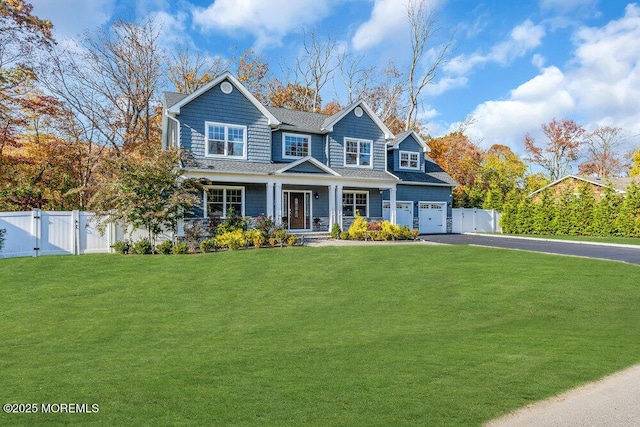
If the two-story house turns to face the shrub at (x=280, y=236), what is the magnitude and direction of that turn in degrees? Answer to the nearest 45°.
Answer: approximately 45° to its right

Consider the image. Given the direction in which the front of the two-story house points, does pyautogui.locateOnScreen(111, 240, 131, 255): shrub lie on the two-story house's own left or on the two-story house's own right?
on the two-story house's own right

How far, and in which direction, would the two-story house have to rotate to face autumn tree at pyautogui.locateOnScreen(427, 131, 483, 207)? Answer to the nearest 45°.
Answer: approximately 90° to its left

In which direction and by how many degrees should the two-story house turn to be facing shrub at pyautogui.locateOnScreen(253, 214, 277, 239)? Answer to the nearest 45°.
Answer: approximately 45° to its right

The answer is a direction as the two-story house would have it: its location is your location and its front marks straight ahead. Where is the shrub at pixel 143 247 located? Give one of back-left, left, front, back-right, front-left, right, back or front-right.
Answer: right

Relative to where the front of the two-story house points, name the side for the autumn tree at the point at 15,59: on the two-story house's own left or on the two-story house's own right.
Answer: on the two-story house's own right

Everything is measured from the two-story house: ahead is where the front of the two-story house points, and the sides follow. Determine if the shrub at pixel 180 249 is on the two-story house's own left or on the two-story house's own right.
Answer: on the two-story house's own right

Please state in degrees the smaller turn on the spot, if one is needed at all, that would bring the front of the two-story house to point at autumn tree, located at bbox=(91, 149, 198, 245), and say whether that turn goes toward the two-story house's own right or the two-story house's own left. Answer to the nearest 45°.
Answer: approximately 90° to the two-story house's own right

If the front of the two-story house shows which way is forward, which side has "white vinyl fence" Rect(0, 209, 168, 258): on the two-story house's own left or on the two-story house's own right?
on the two-story house's own right

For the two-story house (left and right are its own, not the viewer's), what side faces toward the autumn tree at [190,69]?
back

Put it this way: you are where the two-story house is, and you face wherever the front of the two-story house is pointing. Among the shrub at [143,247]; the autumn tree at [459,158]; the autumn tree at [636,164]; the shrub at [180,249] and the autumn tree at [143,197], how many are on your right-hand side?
3

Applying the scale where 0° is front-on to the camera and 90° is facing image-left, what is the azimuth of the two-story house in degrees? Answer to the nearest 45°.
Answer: approximately 315°

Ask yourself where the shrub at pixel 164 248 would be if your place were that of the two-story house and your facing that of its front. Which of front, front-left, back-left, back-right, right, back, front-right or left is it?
right
